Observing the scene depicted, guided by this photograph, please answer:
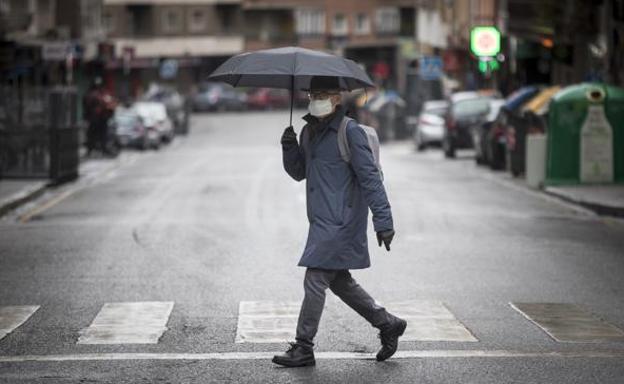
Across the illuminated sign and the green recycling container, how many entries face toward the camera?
2

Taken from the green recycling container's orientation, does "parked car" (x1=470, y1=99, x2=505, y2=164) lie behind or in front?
behind

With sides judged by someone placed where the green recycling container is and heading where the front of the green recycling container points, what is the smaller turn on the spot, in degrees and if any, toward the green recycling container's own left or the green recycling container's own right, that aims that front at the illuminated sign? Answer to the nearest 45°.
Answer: approximately 180°
